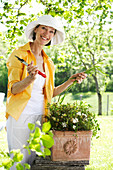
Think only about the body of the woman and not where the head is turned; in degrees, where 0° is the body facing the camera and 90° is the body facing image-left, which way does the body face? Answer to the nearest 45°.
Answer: approximately 315°

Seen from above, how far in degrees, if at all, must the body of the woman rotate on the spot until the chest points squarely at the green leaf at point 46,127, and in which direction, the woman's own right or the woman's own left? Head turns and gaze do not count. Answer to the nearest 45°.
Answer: approximately 45° to the woman's own right

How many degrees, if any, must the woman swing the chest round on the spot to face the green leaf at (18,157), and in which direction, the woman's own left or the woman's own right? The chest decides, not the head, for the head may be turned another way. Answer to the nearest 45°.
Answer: approximately 45° to the woman's own right
